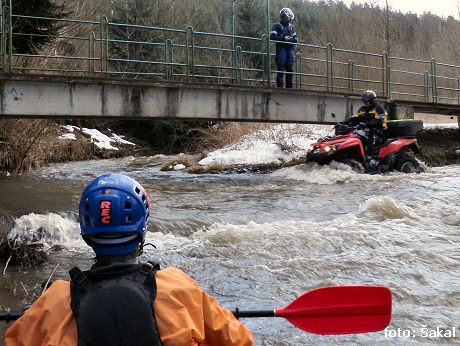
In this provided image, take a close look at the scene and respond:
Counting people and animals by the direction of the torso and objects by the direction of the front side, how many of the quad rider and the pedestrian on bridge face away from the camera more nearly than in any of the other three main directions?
0

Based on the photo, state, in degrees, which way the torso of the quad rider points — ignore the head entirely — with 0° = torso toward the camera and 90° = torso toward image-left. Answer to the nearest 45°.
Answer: approximately 45°

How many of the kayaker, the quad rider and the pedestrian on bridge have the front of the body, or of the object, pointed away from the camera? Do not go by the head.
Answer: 1

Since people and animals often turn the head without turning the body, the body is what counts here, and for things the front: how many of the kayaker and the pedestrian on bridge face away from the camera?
1

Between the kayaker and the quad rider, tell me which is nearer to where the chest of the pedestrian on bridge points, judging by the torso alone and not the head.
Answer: the kayaker

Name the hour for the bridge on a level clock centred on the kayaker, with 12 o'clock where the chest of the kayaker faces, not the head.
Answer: The bridge is roughly at 12 o'clock from the kayaker.

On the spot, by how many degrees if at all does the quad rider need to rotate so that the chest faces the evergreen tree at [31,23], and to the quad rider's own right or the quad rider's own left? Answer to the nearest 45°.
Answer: approximately 45° to the quad rider's own right

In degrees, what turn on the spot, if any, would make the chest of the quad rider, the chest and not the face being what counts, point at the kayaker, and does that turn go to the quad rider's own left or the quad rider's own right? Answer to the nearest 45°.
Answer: approximately 45° to the quad rider's own left

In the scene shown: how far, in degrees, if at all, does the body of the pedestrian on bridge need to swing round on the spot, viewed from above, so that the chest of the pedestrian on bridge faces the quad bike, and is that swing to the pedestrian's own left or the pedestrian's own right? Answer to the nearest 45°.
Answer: approximately 45° to the pedestrian's own left

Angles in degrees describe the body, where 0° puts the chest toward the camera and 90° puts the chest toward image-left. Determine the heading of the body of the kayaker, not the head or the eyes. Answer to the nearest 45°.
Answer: approximately 180°

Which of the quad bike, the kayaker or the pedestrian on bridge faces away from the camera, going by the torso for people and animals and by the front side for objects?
the kayaker

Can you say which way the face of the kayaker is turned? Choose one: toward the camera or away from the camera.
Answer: away from the camera

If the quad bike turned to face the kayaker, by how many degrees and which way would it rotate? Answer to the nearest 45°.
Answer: approximately 45° to its left

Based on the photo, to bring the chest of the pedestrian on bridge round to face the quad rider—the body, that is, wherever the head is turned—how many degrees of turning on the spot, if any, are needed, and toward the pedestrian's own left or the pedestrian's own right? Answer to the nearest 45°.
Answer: approximately 45° to the pedestrian's own left

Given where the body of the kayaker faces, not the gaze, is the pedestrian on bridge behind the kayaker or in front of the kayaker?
in front

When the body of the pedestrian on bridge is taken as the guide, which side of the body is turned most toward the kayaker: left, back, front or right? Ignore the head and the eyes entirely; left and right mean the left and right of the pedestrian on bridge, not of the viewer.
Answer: front
